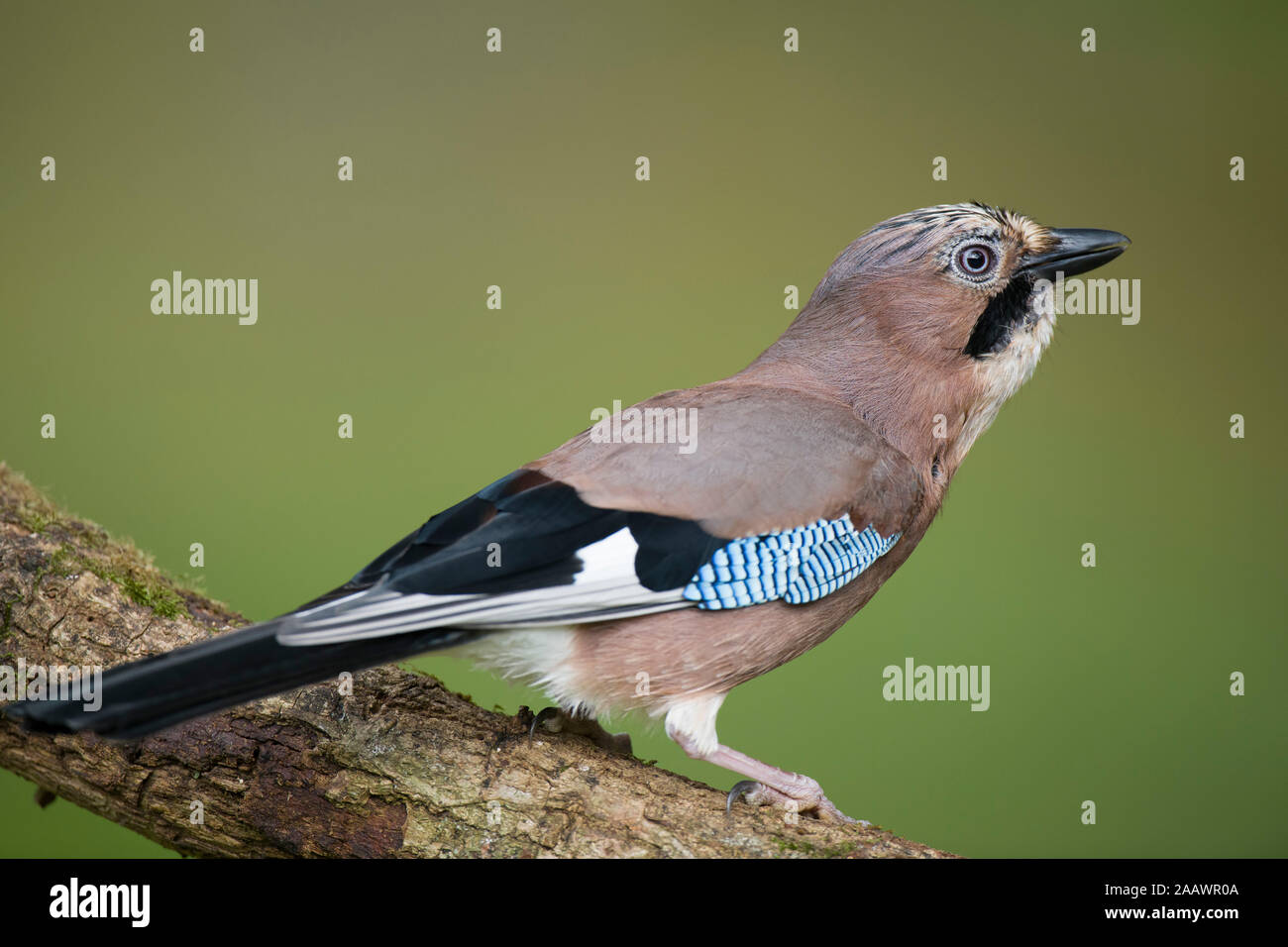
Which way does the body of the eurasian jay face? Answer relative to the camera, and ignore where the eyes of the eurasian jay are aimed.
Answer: to the viewer's right
